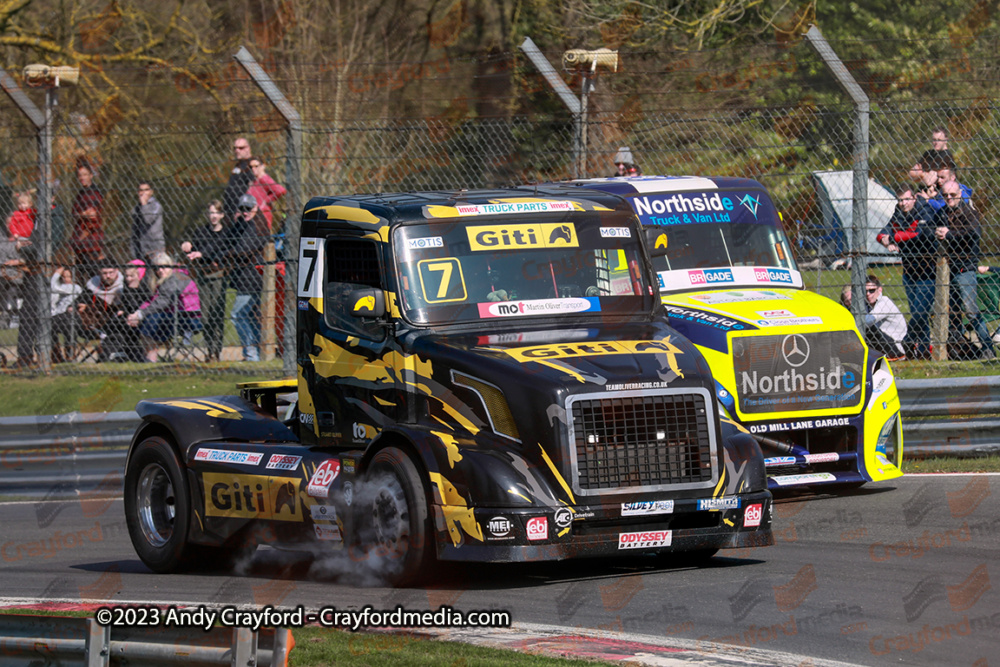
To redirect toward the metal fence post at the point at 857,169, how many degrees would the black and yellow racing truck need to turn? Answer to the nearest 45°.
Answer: approximately 90° to its left

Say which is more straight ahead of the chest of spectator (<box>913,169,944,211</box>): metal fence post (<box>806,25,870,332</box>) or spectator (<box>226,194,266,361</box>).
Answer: the metal fence post

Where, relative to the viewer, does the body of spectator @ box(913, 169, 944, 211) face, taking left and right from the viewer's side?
facing the viewer and to the left of the viewer

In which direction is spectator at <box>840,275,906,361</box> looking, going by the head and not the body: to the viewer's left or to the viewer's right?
to the viewer's left

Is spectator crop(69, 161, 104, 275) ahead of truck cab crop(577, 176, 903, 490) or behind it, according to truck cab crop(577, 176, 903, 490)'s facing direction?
behind

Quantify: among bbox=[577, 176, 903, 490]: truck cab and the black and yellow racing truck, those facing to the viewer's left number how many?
0

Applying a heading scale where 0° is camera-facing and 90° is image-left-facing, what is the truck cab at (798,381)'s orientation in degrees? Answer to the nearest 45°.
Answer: approximately 315°

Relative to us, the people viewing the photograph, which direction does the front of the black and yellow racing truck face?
facing the viewer and to the right of the viewer

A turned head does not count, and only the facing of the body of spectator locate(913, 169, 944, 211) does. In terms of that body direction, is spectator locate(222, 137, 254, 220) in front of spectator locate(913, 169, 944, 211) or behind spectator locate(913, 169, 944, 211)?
in front

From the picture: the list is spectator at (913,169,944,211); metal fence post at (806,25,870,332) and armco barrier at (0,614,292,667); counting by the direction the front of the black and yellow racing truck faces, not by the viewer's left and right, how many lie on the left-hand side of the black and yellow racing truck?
2

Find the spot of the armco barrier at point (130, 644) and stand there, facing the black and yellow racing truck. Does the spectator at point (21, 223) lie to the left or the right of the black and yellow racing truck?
left

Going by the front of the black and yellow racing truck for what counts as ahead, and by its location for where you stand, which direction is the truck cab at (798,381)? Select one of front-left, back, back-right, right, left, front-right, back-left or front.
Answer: left
